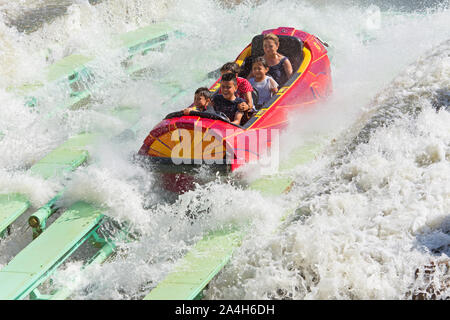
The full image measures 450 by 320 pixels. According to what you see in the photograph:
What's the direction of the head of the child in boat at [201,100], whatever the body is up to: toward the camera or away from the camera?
toward the camera

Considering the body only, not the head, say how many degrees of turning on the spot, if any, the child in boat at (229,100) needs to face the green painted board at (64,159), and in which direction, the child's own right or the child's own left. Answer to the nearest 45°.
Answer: approximately 45° to the child's own right

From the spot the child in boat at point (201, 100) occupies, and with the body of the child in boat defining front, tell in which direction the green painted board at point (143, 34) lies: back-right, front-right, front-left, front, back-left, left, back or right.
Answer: back-right

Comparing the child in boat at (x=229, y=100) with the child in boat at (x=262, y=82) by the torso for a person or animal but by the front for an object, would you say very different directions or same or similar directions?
same or similar directions

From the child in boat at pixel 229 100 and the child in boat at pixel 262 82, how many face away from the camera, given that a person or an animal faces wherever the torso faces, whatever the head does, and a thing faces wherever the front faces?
0

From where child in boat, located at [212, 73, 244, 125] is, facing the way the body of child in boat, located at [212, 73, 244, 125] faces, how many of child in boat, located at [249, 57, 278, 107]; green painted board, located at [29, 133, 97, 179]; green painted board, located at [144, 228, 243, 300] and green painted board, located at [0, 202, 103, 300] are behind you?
1

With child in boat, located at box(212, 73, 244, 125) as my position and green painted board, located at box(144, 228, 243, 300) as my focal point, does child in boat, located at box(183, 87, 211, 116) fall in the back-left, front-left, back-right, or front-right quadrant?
front-right

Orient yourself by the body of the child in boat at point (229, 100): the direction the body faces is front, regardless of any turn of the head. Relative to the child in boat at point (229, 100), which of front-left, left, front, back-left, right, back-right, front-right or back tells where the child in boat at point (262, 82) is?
back

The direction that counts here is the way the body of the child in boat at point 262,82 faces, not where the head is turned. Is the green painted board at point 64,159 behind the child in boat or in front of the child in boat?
in front

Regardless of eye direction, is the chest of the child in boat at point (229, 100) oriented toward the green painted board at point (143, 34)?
no

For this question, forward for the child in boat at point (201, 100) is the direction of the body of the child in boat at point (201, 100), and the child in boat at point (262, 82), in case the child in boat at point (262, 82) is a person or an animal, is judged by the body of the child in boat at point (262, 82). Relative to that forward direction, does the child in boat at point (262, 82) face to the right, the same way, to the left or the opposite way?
the same way

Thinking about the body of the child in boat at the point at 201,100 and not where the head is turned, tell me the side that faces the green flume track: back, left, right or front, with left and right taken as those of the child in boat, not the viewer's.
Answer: front

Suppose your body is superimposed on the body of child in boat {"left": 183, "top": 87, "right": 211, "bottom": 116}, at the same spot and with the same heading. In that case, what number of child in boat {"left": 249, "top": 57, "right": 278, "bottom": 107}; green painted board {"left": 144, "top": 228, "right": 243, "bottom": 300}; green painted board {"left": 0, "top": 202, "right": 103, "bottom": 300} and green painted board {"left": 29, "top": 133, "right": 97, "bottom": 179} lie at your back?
1

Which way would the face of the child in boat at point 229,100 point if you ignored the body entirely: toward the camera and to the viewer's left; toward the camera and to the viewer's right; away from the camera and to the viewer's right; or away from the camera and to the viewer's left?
toward the camera and to the viewer's left

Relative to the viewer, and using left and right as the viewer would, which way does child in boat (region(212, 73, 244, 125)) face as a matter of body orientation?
facing the viewer and to the left of the viewer

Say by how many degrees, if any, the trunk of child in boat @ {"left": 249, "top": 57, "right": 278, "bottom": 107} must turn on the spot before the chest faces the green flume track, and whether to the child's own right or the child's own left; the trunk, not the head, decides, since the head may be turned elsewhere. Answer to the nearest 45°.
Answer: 0° — they already face it

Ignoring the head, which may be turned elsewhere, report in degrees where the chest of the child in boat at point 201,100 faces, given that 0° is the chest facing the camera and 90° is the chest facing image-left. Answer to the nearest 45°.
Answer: approximately 45°

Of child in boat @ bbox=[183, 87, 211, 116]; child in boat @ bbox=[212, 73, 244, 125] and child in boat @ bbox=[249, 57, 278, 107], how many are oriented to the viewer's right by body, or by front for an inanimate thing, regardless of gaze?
0

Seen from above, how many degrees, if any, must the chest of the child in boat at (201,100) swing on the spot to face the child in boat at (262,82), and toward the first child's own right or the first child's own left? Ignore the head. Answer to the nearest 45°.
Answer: approximately 180°

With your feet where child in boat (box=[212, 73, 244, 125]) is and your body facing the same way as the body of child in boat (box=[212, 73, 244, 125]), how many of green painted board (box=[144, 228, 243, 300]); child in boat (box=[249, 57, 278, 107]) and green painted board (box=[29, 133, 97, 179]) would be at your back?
1

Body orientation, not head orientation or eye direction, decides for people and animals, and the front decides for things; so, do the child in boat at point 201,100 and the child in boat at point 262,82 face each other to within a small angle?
no
